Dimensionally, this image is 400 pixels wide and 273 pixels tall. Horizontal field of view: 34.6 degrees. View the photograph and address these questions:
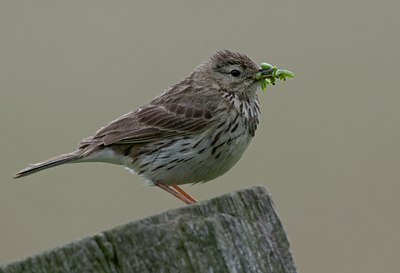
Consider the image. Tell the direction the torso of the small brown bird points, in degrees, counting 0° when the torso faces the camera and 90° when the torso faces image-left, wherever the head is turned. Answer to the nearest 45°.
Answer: approximately 270°

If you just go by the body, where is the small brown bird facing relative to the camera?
to the viewer's right
